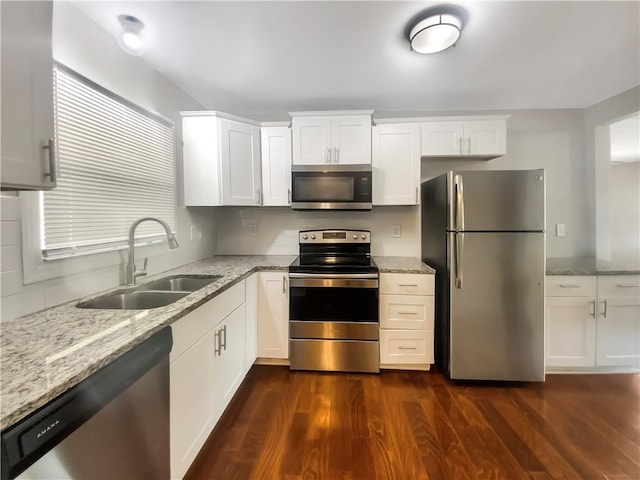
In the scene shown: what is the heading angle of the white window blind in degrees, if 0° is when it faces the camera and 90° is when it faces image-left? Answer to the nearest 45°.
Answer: approximately 315°

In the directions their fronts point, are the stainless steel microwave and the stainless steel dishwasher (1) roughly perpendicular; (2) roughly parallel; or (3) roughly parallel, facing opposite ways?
roughly perpendicular

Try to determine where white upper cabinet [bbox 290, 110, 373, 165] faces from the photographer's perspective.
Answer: facing the viewer

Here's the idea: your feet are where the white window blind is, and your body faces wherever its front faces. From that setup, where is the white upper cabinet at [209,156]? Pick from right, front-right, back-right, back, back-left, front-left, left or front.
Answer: left

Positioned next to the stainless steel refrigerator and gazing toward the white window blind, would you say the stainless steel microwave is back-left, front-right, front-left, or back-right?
front-right

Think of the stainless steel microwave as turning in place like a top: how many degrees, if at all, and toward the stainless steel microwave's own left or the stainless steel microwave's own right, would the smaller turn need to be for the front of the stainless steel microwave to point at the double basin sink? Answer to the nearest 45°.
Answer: approximately 45° to the stainless steel microwave's own right

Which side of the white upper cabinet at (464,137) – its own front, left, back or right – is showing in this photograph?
front

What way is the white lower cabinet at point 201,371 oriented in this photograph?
to the viewer's right

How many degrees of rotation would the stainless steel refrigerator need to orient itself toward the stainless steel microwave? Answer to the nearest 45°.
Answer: approximately 90° to its right
